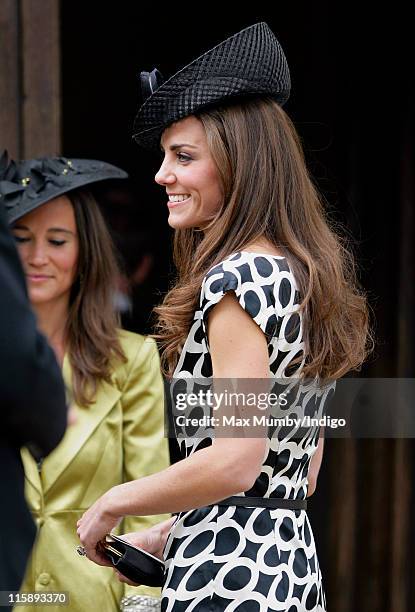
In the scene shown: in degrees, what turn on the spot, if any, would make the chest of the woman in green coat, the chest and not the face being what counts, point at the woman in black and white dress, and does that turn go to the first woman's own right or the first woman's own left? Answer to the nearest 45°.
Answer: approximately 45° to the first woman's own left

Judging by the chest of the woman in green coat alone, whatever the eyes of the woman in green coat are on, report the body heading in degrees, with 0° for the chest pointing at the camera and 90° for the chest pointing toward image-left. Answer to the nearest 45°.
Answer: approximately 45°
